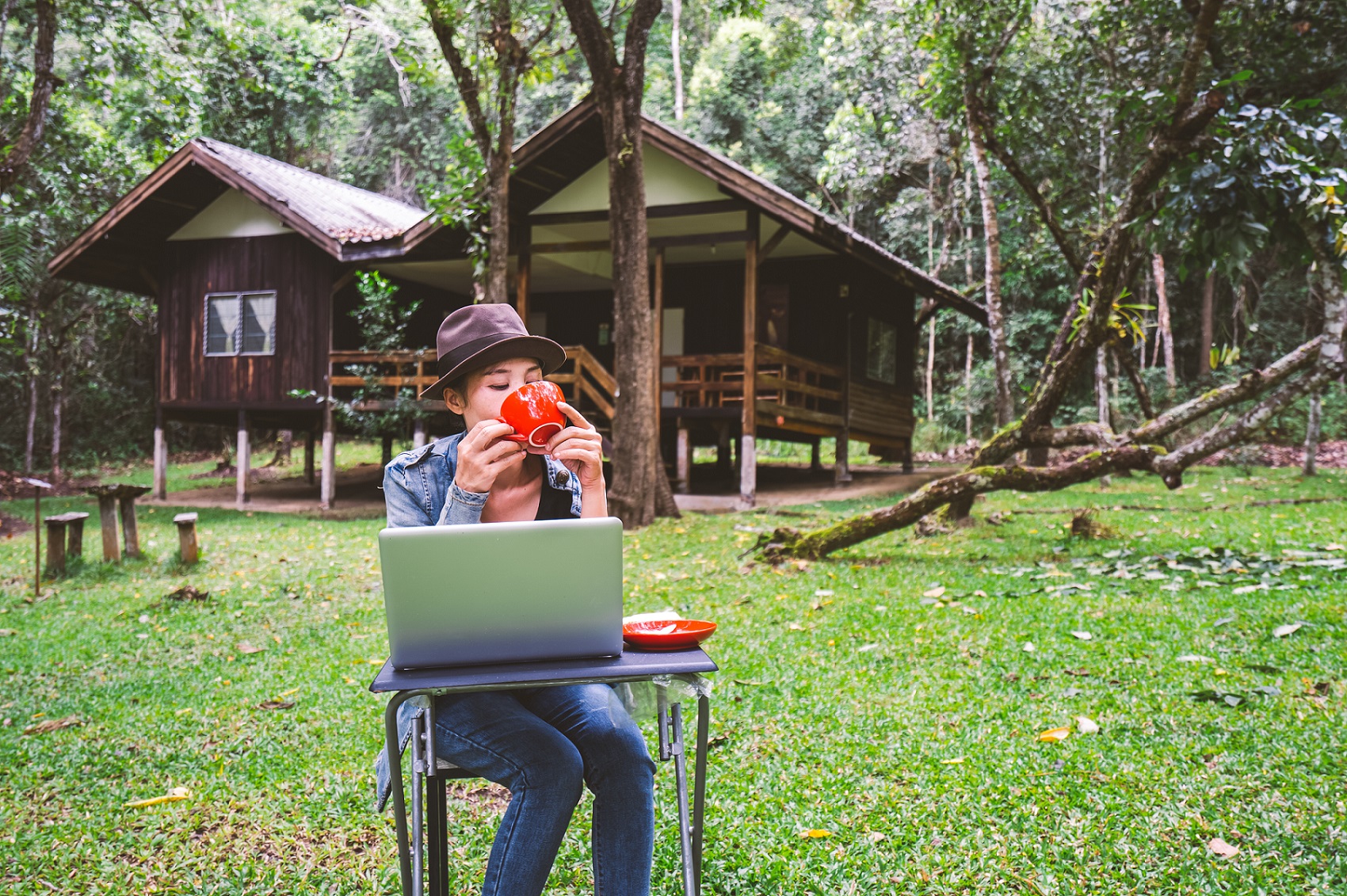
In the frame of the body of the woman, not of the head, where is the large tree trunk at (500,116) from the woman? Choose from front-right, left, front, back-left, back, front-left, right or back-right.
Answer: back-left

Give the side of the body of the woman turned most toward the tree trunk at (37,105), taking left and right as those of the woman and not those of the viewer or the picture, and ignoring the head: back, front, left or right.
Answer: back

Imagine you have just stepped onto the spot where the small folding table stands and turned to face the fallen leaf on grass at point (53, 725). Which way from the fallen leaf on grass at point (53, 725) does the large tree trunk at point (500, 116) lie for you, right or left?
right

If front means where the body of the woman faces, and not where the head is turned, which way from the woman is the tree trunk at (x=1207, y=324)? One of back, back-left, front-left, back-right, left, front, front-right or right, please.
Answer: left

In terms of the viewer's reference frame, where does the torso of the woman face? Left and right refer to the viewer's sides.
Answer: facing the viewer and to the right of the viewer

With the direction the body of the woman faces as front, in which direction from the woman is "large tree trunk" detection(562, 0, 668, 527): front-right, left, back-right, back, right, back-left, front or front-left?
back-left

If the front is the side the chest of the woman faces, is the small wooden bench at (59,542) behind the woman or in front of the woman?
behind

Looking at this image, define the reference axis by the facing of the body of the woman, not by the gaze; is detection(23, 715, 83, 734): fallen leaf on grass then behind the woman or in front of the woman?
behind
